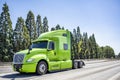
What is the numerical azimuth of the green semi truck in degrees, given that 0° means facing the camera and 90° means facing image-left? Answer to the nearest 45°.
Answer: approximately 45°
